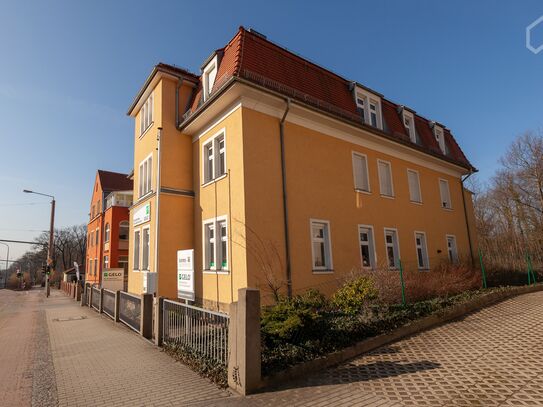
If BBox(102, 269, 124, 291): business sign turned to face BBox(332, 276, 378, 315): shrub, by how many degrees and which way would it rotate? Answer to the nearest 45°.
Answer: approximately 45° to its left

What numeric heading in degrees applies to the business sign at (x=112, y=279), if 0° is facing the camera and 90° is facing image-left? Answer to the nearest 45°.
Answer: approximately 0°

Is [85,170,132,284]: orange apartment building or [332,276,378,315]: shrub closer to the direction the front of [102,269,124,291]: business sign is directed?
the shrub

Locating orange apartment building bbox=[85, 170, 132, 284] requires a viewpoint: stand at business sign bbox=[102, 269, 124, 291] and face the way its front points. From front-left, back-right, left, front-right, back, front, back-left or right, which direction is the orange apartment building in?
back

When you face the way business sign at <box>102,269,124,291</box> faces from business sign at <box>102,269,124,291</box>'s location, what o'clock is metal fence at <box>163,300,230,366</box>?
The metal fence is roughly at 12 o'clock from the business sign.
